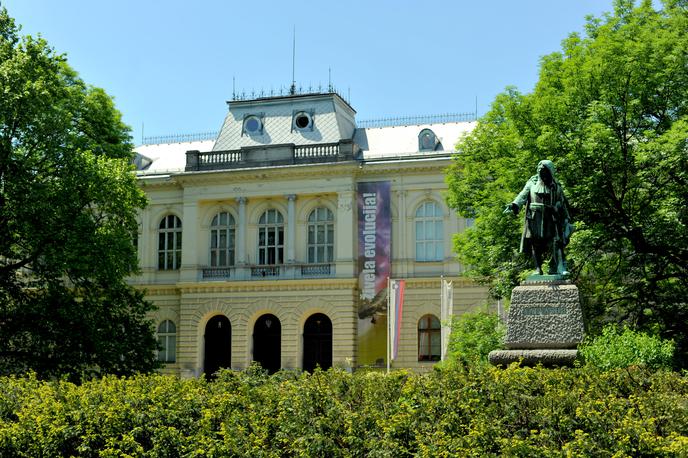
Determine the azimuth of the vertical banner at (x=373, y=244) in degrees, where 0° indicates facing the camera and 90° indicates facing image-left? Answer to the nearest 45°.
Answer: approximately 0°

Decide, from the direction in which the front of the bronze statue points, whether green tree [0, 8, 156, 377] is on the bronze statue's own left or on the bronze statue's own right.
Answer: on the bronze statue's own right

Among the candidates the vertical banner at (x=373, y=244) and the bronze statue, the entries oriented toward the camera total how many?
2

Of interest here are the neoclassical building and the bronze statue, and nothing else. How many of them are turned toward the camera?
2

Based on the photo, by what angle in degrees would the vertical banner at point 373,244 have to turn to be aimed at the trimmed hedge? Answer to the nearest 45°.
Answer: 0° — it already faces it
